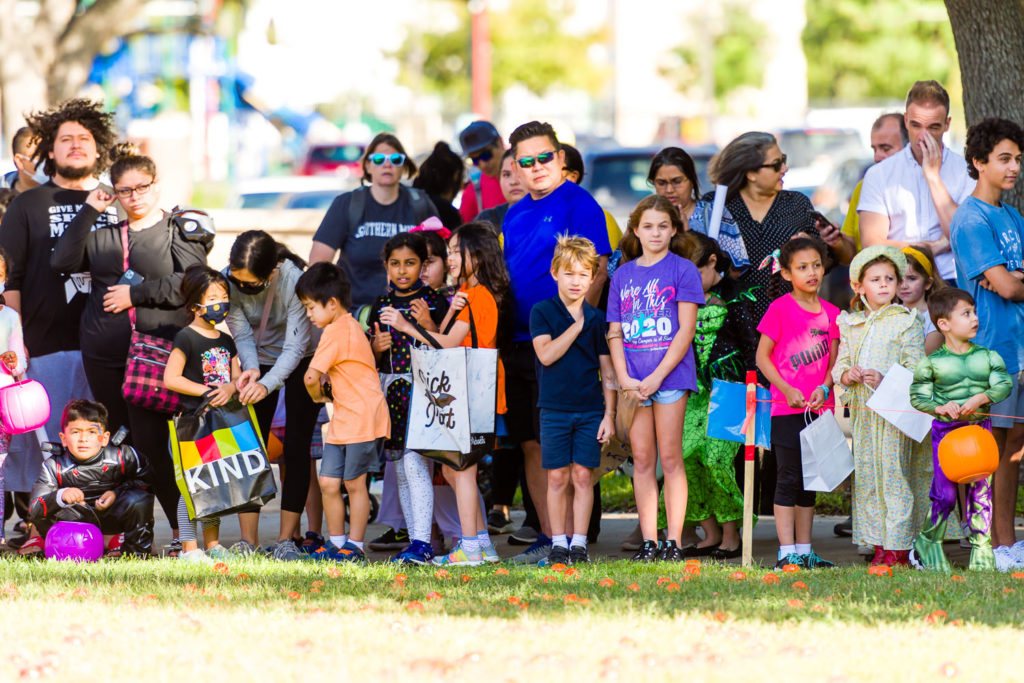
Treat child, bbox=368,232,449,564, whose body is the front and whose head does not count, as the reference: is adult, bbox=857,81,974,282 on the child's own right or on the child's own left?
on the child's own left

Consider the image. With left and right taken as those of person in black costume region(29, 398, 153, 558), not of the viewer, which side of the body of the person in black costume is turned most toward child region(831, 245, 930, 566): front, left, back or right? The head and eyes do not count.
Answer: left

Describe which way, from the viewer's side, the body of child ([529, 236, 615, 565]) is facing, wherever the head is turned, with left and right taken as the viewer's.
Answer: facing the viewer

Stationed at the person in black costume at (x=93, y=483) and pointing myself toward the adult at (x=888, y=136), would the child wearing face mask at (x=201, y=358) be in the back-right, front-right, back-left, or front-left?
front-right

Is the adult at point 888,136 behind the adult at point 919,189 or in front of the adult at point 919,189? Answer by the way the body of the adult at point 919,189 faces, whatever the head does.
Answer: behind

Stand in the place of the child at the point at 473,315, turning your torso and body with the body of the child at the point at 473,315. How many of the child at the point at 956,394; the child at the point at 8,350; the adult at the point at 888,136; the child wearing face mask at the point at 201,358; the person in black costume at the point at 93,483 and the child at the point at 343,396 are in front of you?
4

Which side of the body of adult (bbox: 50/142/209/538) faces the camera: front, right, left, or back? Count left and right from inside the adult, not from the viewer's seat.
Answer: front

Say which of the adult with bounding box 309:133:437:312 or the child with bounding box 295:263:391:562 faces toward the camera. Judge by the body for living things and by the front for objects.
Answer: the adult

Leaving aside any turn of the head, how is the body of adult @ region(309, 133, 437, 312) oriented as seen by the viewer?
toward the camera

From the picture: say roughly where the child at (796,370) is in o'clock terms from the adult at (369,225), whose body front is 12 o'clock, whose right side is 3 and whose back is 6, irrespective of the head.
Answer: The child is roughly at 10 o'clock from the adult.

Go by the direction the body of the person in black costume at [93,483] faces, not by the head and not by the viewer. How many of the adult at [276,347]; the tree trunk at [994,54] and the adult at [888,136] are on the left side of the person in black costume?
3

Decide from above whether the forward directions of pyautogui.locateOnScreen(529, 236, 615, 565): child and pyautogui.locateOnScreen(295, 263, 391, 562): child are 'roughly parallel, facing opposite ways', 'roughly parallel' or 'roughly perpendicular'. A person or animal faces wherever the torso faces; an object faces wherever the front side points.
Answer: roughly perpendicular

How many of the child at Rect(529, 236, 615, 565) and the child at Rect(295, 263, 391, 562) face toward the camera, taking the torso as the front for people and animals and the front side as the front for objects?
1
